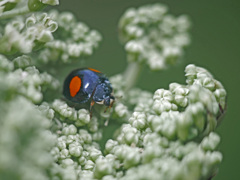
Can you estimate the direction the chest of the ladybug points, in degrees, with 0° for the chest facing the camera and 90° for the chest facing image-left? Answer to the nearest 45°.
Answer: approximately 315°
